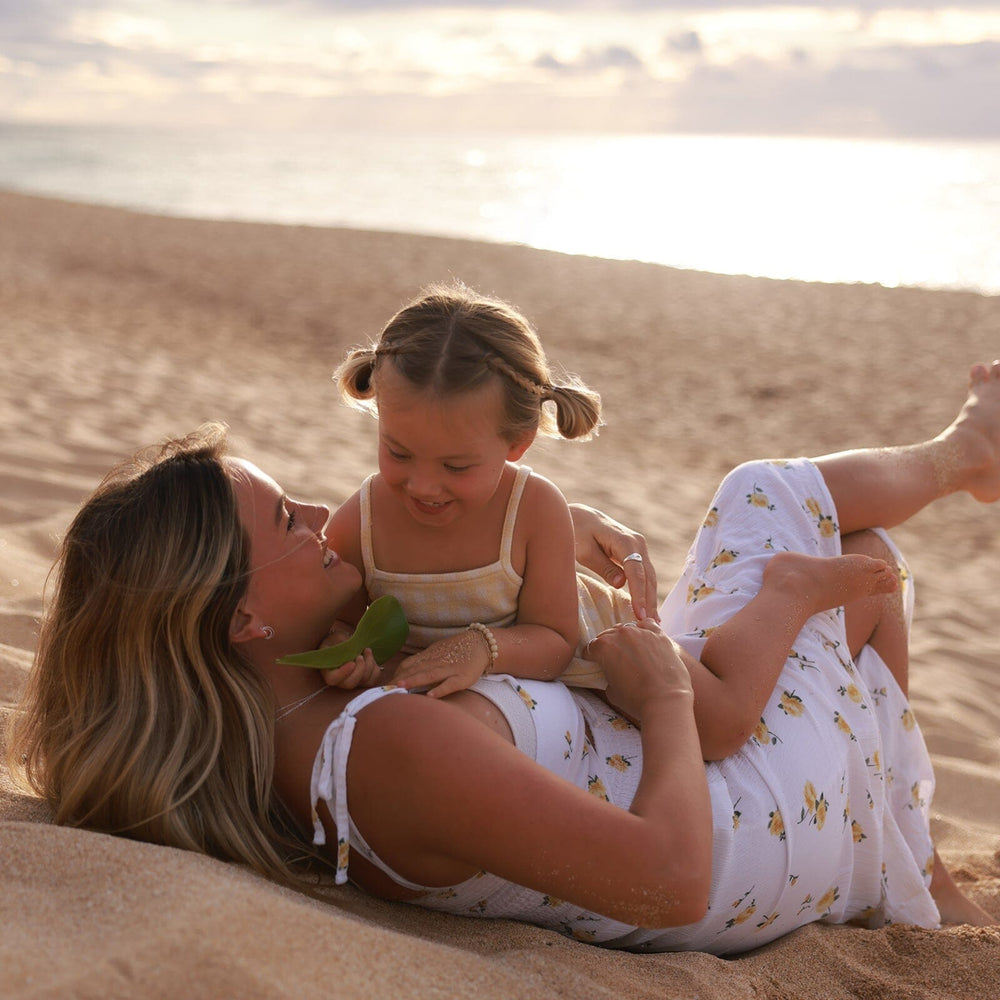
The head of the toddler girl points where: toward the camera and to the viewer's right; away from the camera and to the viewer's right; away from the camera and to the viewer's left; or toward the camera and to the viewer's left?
toward the camera and to the viewer's left

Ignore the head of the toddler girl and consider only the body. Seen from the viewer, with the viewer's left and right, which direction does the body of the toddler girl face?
facing the viewer and to the left of the viewer
